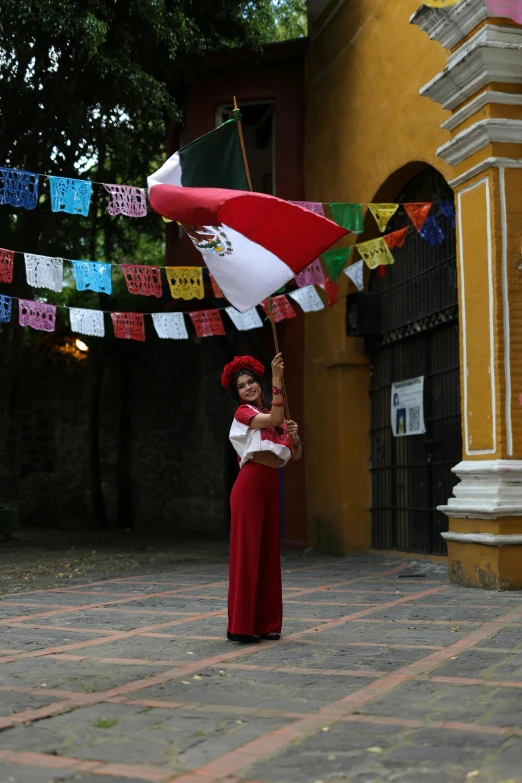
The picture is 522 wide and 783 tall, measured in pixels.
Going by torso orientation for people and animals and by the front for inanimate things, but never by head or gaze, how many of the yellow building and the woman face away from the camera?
0

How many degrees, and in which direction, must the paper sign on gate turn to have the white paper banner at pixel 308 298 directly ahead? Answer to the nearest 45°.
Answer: approximately 90° to its right

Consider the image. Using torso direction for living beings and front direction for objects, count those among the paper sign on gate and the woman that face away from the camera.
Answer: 0

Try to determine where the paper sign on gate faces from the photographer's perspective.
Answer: facing the viewer and to the left of the viewer

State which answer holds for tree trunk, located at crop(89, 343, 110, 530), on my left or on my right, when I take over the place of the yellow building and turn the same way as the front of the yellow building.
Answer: on my right

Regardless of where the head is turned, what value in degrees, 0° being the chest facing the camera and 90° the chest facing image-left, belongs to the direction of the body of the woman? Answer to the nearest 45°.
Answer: approximately 315°

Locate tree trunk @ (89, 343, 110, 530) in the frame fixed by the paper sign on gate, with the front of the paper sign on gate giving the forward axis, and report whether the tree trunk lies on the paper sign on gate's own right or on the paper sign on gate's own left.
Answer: on the paper sign on gate's own right
